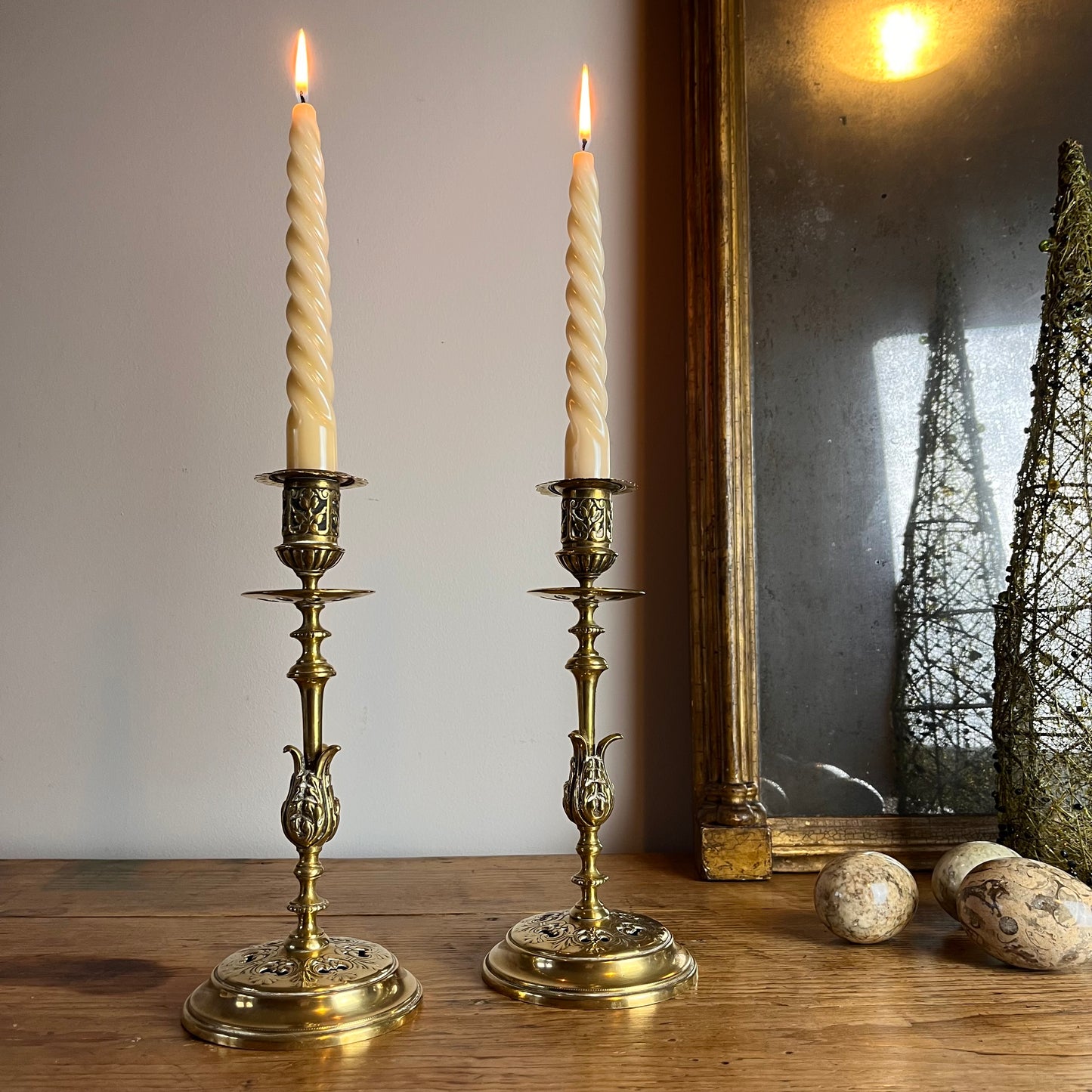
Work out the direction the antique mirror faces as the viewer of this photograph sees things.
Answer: facing the viewer
